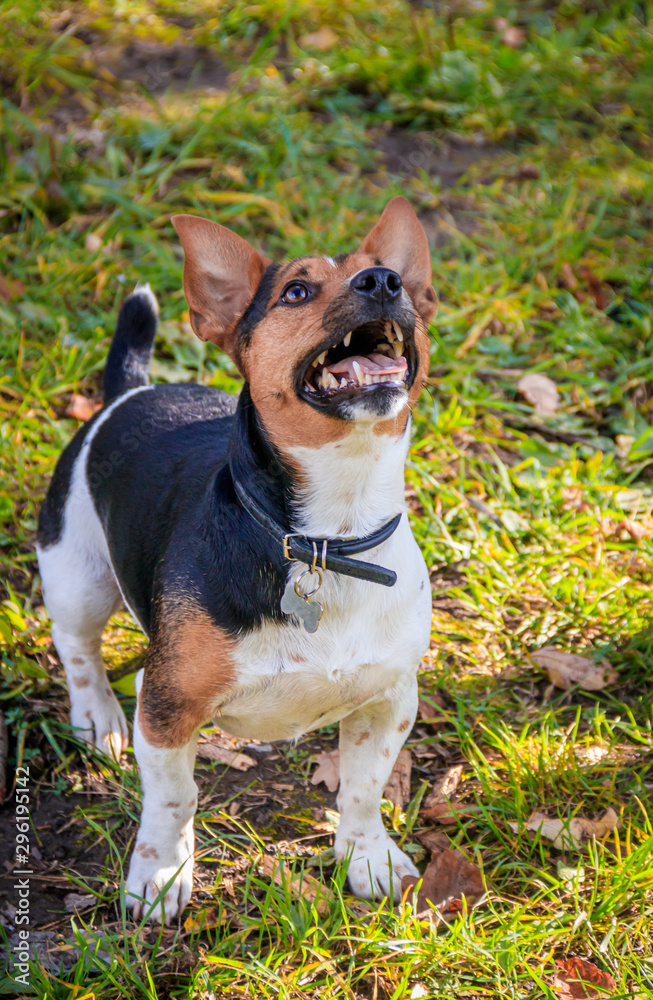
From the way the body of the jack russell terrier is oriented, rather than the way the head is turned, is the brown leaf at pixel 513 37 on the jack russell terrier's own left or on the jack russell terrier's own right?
on the jack russell terrier's own left

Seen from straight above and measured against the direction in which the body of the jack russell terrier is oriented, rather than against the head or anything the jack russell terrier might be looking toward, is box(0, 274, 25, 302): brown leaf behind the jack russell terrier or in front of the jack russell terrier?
behind

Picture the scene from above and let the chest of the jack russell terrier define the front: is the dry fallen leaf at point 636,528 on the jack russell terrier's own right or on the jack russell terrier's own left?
on the jack russell terrier's own left

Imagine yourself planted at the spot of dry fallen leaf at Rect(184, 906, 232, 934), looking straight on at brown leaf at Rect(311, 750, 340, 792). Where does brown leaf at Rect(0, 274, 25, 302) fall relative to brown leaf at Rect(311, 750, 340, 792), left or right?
left

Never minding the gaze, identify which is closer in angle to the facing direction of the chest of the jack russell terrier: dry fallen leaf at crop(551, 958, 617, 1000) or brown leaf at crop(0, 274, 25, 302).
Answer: the dry fallen leaf

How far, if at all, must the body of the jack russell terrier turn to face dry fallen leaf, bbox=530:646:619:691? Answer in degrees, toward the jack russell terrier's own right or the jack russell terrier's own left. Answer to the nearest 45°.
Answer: approximately 90° to the jack russell terrier's own left

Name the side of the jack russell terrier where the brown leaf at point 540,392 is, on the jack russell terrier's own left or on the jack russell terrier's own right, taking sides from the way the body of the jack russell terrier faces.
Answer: on the jack russell terrier's own left

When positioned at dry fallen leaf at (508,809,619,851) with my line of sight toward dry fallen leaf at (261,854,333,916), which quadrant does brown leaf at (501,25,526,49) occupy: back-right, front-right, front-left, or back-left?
back-right

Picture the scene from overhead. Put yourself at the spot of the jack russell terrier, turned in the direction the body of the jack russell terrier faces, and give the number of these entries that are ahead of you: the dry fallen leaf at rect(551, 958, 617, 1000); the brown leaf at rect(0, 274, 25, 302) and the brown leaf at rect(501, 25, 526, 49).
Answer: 1

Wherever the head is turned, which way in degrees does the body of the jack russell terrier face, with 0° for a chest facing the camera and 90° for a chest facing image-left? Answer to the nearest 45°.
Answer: approximately 315°
